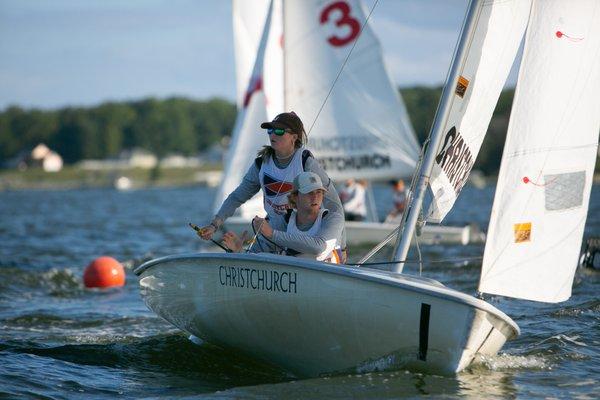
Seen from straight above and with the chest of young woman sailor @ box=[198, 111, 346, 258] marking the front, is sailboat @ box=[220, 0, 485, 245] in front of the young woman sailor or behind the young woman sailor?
behind

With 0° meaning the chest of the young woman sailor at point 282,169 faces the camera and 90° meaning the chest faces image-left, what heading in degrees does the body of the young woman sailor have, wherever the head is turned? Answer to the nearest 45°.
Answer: approximately 45°

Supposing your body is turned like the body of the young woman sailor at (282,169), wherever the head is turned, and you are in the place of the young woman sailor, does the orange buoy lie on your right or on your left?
on your right
